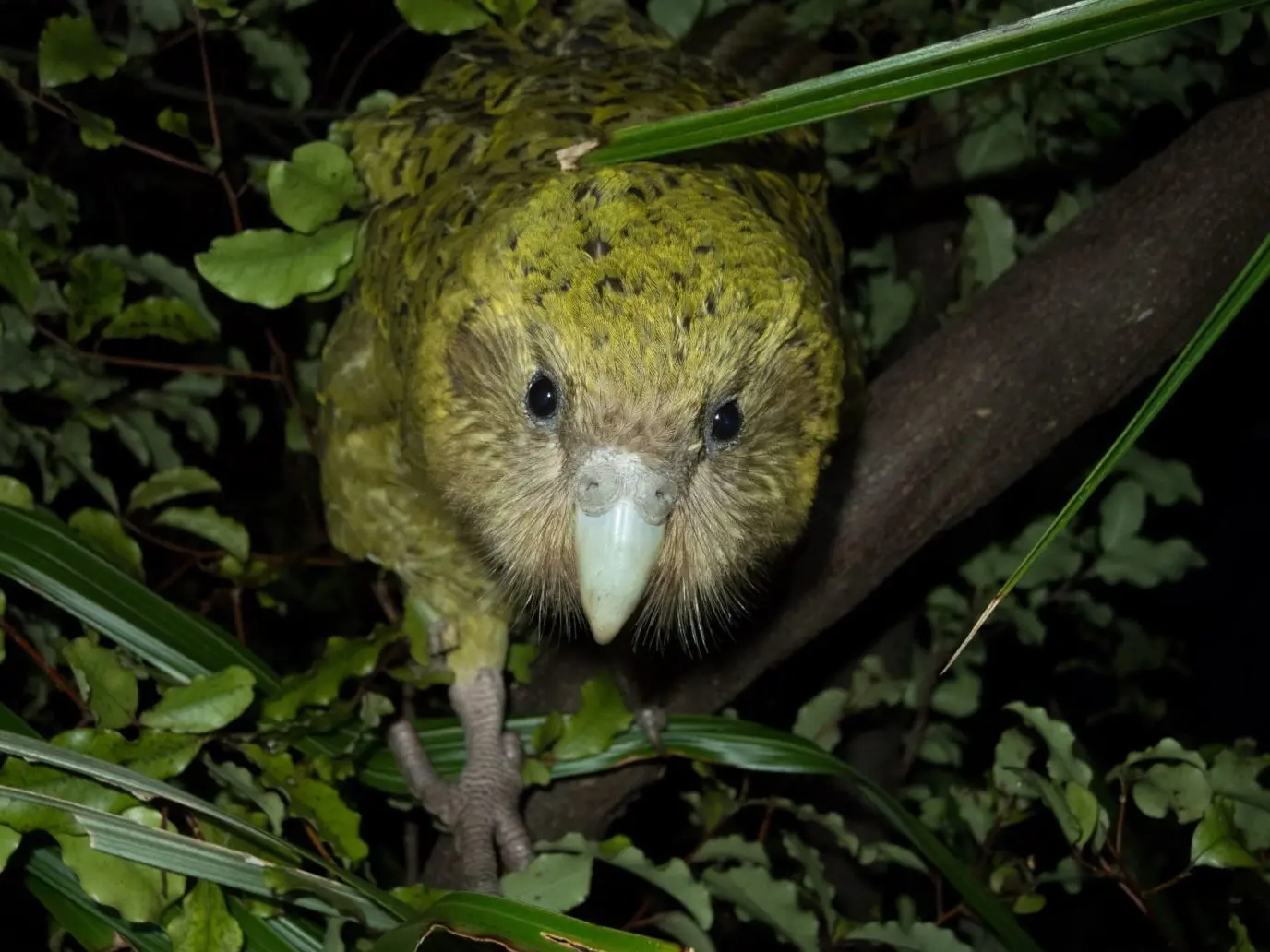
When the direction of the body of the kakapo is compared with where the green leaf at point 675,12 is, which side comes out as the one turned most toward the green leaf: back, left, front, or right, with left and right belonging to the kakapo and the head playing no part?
back

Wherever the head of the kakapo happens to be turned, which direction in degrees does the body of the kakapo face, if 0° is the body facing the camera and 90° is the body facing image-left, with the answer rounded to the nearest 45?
approximately 0°

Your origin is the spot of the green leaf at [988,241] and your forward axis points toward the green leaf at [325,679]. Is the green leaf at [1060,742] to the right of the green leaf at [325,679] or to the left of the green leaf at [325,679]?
left

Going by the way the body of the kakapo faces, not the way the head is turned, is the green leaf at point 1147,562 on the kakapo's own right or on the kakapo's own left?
on the kakapo's own left

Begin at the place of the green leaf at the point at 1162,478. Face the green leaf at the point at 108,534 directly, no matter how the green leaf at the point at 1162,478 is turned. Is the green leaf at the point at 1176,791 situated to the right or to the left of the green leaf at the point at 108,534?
left
